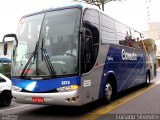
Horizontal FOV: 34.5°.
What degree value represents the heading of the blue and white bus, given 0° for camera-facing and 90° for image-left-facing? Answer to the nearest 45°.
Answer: approximately 45°
